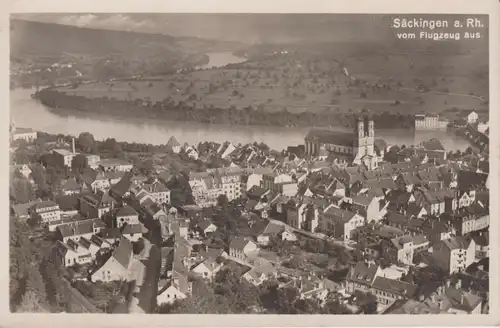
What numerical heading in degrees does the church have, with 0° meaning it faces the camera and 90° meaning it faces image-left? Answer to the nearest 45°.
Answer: approximately 315°
